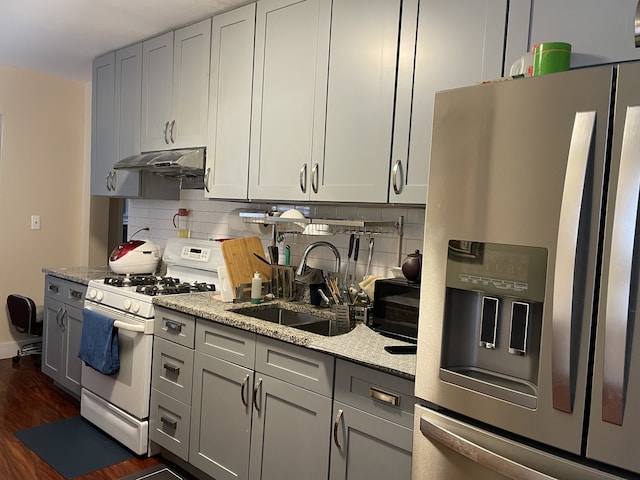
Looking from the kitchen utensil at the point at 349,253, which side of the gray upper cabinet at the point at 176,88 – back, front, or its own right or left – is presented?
left

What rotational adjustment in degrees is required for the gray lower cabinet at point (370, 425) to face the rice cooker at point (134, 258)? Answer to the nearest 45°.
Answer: approximately 90° to its right

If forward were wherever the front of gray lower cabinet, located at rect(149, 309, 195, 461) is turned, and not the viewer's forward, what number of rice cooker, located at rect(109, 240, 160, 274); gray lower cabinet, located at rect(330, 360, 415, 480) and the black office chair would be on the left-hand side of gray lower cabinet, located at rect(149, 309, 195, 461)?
1

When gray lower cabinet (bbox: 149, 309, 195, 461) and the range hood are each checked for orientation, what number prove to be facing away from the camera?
0

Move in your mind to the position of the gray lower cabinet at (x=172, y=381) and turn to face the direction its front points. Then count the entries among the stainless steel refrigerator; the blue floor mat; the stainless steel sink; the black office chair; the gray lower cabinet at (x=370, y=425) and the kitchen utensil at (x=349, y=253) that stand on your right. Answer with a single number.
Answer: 2

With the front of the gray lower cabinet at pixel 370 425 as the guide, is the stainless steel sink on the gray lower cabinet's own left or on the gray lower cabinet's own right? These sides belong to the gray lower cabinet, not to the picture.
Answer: on the gray lower cabinet's own right

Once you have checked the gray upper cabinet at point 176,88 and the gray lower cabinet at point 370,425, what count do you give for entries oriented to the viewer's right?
0

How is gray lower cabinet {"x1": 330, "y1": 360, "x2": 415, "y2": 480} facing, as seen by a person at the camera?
facing the viewer and to the left of the viewer

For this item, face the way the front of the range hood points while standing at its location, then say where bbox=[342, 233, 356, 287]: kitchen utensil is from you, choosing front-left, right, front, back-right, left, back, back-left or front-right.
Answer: left

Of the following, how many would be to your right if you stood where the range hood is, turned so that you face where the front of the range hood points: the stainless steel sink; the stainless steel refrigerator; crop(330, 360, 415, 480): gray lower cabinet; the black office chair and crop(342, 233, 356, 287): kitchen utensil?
1

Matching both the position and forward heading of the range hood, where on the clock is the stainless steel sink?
The stainless steel sink is roughly at 9 o'clock from the range hood.

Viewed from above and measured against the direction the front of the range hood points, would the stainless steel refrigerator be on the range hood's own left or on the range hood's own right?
on the range hood's own left

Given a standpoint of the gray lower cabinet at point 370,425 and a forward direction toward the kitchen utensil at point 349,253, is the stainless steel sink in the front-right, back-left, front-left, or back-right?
front-left
